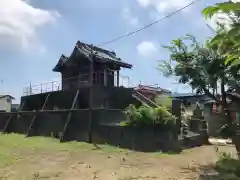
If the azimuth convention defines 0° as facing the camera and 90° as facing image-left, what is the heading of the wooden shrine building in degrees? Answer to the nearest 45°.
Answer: approximately 315°
